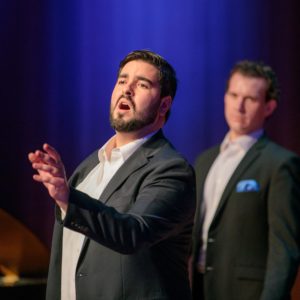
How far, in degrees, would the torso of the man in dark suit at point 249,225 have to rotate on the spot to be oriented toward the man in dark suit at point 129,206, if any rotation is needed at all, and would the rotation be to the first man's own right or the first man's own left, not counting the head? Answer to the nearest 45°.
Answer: approximately 45° to the first man's own left

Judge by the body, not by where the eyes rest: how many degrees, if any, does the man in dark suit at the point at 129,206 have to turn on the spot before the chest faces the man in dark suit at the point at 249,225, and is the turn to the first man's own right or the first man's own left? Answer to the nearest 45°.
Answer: approximately 180°
